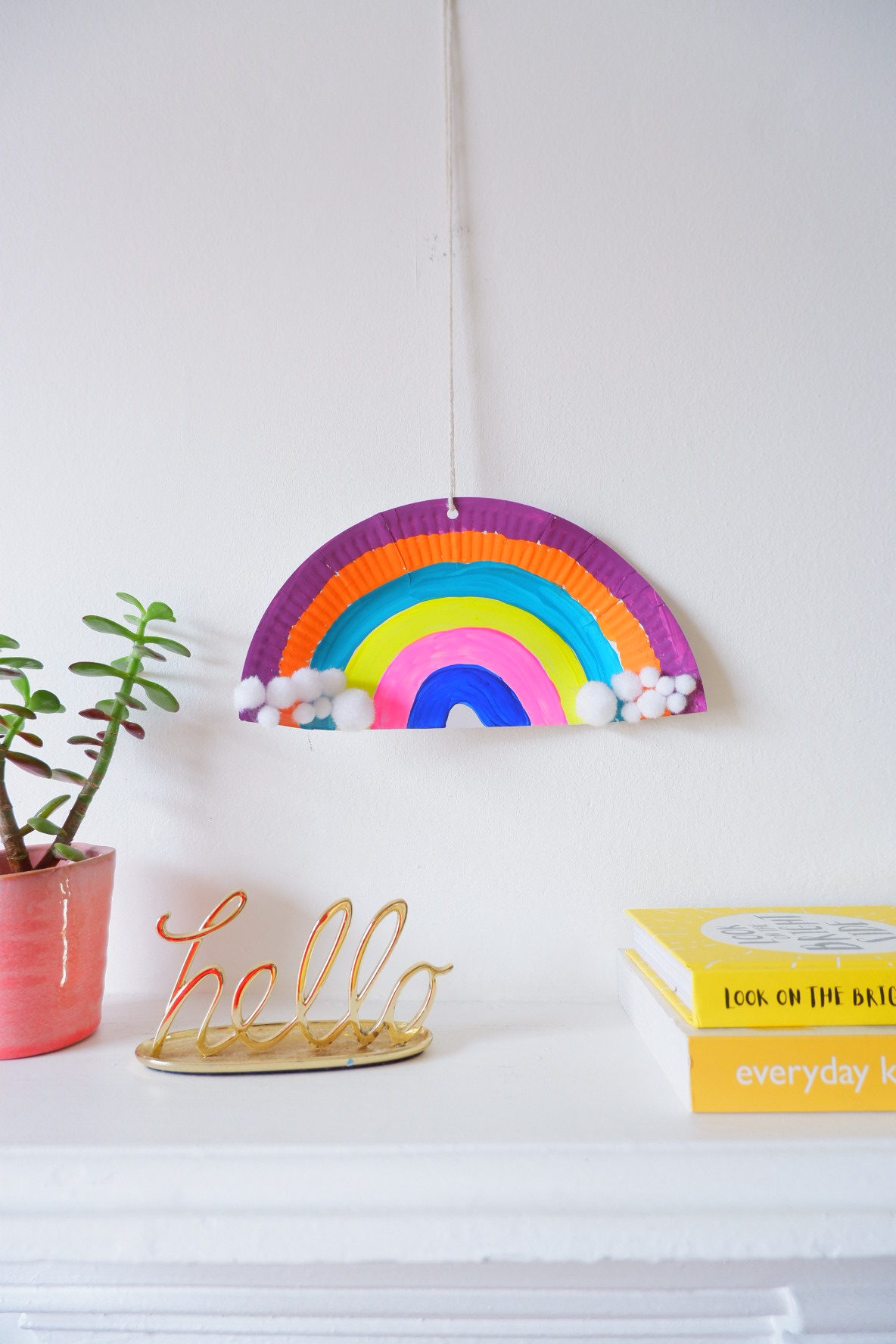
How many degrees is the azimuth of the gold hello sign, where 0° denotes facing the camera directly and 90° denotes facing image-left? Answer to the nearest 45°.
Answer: approximately 0°

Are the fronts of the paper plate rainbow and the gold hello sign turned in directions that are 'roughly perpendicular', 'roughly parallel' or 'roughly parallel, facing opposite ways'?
roughly parallel

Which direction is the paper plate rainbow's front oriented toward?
toward the camera

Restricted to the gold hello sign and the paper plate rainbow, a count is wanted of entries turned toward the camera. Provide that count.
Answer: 2
